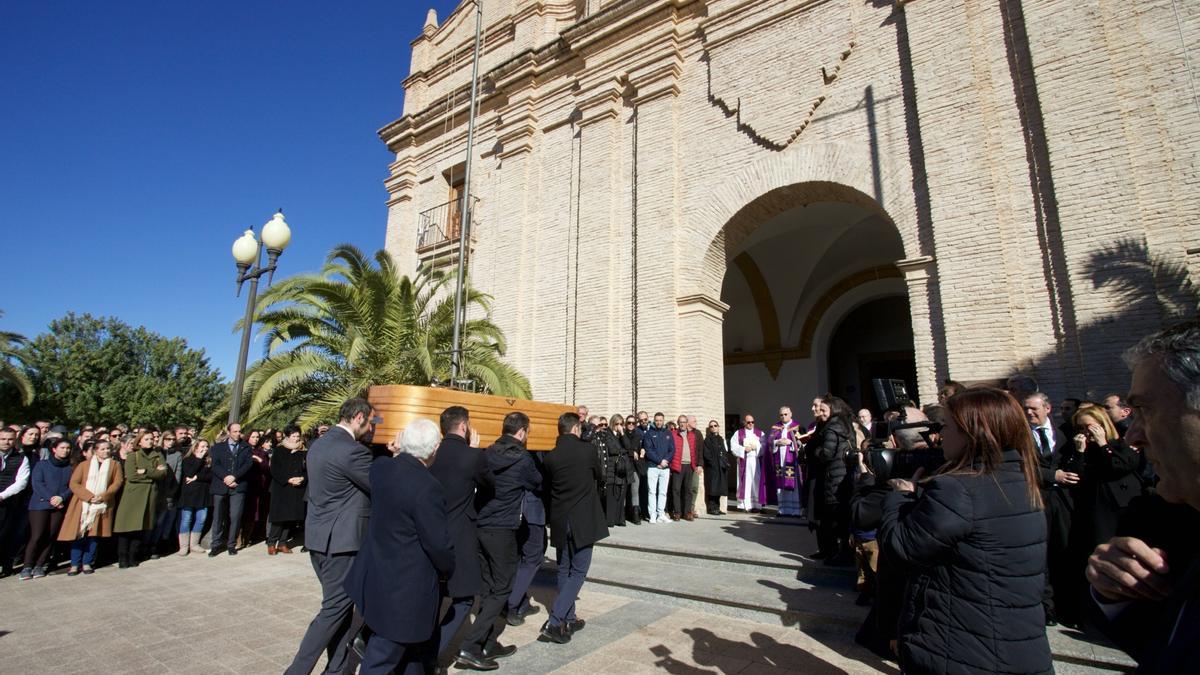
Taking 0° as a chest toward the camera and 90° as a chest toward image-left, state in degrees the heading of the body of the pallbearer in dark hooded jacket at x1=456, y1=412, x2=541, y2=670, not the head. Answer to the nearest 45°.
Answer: approximately 225°

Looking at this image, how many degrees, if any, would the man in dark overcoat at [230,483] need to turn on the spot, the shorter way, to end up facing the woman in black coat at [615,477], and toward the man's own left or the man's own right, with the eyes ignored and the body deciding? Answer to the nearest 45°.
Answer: approximately 45° to the man's own left

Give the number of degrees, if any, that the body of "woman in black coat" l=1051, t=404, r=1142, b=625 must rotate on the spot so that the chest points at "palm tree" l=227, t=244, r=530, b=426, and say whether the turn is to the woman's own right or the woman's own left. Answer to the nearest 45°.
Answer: approximately 45° to the woman's own right

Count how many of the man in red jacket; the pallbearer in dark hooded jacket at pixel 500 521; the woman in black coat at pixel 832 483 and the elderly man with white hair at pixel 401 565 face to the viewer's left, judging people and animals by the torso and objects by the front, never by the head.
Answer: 1

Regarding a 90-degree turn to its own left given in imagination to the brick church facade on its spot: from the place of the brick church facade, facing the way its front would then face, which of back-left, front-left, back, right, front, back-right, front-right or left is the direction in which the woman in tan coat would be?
right

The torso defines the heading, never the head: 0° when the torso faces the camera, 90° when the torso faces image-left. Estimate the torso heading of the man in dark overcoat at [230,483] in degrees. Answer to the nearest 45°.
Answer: approximately 0°

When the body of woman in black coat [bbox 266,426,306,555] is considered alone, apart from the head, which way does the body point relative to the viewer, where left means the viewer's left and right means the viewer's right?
facing the viewer and to the right of the viewer

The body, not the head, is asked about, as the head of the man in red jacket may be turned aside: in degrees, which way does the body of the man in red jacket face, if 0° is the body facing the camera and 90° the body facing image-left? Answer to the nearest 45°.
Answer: approximately 0°

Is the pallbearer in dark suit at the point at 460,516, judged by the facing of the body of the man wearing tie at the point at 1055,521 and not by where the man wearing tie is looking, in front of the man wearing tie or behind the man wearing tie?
in front

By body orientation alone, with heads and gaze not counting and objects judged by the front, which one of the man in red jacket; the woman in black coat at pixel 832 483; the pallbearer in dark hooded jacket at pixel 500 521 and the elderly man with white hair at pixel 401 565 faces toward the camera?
the man in red jacket

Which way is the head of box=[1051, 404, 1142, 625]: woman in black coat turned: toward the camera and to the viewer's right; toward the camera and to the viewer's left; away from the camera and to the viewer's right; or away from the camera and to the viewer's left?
toward the camera and to the viewer's left

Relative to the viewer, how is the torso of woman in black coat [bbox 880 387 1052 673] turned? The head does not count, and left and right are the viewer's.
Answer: facing away from the viewer and to the left of the viewer

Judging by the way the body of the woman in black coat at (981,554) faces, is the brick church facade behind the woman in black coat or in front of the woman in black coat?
in front

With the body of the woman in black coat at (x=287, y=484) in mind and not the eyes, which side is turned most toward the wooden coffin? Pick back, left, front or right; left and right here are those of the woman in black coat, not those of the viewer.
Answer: front
